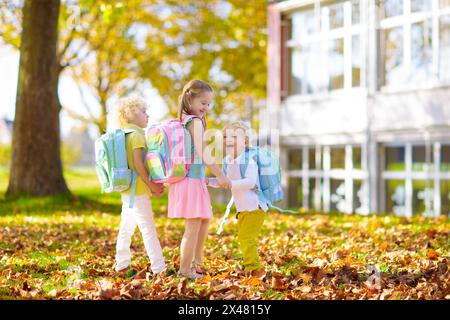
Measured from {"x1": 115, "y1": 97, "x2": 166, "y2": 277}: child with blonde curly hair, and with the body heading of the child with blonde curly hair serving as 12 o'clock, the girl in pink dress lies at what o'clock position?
The girl in pink dress is roughly at 1 o'clock from the child with blonde curly hair.

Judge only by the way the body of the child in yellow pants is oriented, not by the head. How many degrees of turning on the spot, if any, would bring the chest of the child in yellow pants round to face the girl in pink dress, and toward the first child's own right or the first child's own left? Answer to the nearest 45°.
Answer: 0° — they already face them

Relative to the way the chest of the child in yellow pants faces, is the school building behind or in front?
behind

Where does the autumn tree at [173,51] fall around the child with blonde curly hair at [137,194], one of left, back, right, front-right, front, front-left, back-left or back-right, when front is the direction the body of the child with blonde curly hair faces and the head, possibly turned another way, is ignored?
left

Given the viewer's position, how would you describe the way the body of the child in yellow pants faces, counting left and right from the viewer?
facing the viewer and to the left of the viewer

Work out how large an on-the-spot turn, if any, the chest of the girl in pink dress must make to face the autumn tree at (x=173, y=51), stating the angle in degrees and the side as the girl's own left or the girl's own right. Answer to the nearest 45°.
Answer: approximately 90° to the girl's own left

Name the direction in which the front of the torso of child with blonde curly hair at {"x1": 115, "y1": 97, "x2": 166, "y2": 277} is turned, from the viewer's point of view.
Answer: to the viewer's right

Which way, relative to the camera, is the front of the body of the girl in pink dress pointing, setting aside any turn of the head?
to the viewer's right

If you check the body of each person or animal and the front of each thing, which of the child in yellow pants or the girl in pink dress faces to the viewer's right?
the girl in pink dress

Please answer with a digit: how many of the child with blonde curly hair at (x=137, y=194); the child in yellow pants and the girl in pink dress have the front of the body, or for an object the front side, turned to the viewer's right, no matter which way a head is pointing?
2

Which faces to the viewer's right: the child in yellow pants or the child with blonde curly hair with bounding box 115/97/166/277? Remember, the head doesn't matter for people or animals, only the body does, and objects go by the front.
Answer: the child with blonde curly hair

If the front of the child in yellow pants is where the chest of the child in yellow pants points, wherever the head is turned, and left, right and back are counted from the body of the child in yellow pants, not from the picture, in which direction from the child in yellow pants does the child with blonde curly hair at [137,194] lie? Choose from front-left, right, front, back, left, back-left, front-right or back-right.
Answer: front-right

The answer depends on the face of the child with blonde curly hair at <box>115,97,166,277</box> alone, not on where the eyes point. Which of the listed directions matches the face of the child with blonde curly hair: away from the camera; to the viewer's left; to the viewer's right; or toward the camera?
to the viewer's right

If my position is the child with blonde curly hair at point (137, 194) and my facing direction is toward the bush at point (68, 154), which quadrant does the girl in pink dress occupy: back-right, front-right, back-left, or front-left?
back-right
